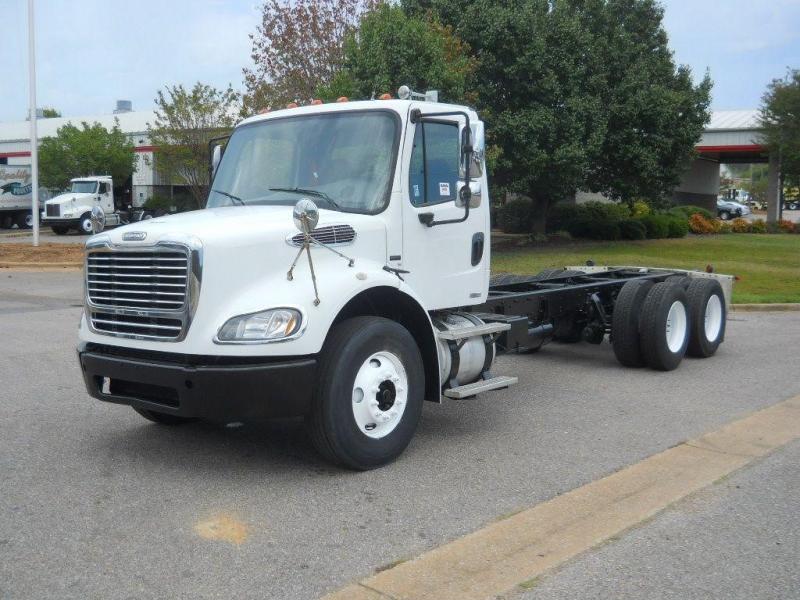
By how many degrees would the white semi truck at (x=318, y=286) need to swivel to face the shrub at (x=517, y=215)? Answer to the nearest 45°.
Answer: approximately 135° to its right

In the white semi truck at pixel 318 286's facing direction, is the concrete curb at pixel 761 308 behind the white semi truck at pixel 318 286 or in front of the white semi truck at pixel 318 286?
behind

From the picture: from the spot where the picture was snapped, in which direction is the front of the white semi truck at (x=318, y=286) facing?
facing the viewer and to the left of the viewer

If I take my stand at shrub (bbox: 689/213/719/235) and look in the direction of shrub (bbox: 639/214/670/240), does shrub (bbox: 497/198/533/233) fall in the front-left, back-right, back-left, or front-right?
front-right

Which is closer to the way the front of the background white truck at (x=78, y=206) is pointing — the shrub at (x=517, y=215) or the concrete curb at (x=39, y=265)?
the concrete curb

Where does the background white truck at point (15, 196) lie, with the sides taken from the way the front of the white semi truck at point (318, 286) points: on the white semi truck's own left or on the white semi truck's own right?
on the white semi truck's own right

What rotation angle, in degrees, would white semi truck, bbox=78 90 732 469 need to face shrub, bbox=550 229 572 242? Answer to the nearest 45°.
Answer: approximately 135° to its right

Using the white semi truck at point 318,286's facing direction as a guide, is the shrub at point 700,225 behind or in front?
behind

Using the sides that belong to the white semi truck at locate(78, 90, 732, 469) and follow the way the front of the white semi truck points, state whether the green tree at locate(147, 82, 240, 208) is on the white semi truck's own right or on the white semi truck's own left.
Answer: on the white semi truck's own right

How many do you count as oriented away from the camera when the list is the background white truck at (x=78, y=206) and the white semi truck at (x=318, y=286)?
0

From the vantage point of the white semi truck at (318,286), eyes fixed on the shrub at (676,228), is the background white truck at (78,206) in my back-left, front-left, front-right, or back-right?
front-left

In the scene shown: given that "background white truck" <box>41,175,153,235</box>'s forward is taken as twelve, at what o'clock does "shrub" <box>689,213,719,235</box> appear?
The shrub is roughly at 8 o'clock from the background white truck.
